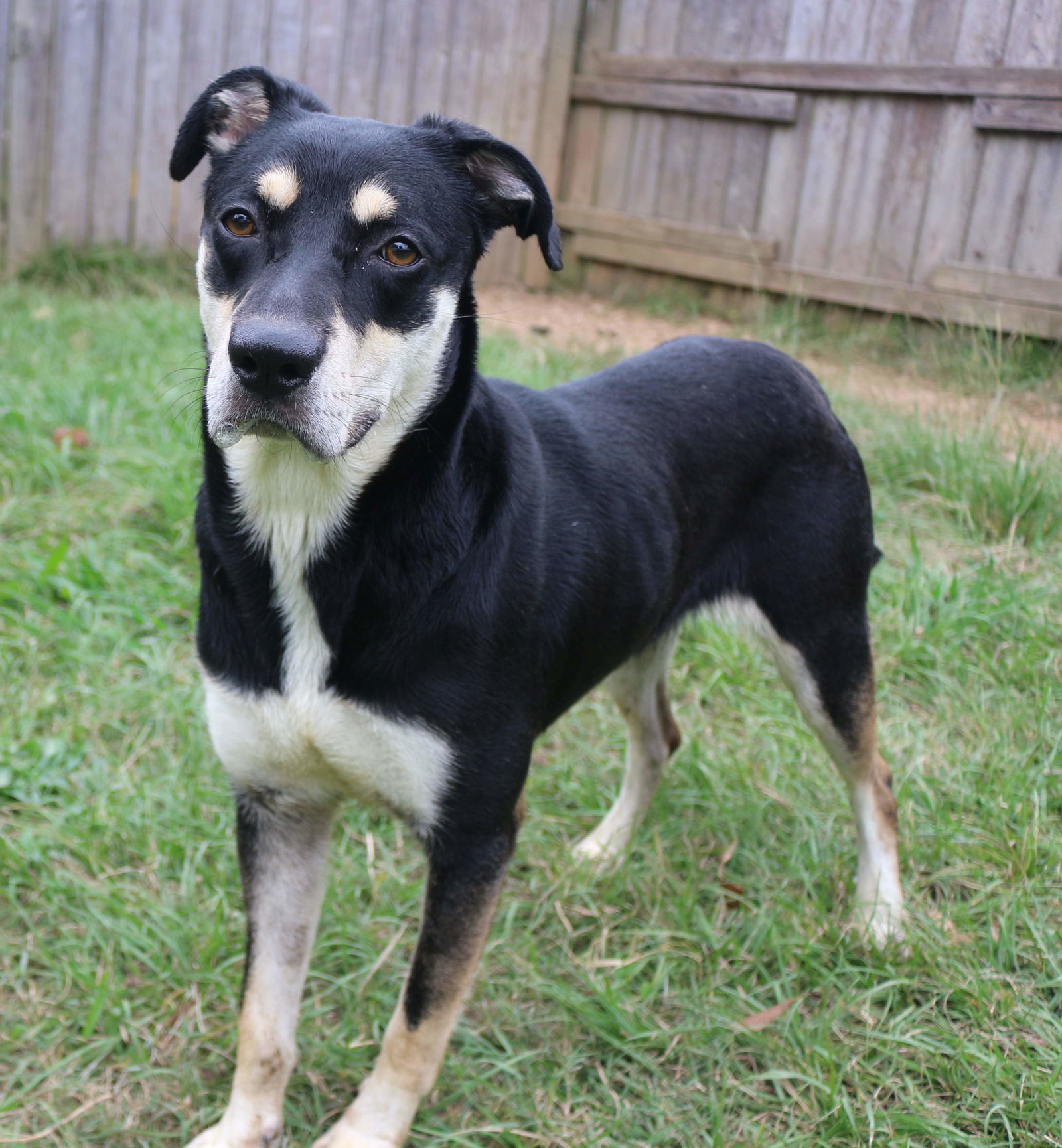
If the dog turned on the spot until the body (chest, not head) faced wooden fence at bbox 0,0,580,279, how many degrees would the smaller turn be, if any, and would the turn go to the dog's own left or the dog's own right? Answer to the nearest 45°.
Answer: approximately 135° to the dog's own right

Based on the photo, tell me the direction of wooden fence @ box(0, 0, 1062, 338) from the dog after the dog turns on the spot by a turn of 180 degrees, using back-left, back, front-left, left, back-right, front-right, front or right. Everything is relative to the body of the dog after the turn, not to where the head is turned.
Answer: front-left

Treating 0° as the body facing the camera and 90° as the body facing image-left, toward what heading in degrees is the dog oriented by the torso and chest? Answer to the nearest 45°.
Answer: approximately 45°

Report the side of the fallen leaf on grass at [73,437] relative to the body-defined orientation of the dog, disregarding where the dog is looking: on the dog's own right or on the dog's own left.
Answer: on the dog's own right
